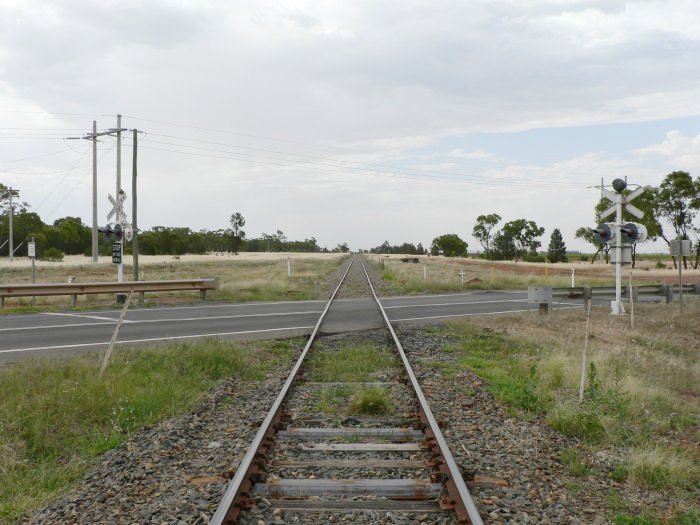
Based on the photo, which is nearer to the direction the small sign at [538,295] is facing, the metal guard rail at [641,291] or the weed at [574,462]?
the weed

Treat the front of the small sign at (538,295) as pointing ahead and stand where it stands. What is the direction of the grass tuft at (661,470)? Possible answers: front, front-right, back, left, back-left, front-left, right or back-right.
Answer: front

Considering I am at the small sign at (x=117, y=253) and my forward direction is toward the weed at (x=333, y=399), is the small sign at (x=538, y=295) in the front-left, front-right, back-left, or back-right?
front-left

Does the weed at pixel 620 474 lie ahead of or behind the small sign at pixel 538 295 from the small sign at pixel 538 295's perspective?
ahead

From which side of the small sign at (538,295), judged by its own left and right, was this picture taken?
front

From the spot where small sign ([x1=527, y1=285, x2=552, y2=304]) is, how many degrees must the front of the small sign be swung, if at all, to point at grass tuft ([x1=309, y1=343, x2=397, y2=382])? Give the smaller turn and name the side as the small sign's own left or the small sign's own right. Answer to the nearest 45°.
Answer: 0° — it already faces it

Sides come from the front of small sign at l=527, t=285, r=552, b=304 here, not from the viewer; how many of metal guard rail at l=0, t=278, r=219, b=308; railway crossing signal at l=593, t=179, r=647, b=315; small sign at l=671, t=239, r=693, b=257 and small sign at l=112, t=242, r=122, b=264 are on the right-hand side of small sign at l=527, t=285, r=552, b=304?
2

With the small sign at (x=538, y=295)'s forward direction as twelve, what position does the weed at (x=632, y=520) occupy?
The weed is roughly at 12 o'clock from the small sign.

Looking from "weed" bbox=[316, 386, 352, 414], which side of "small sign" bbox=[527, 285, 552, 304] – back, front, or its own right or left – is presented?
front

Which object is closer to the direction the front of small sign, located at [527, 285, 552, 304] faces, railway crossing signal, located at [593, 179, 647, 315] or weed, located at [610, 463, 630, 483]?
the weed

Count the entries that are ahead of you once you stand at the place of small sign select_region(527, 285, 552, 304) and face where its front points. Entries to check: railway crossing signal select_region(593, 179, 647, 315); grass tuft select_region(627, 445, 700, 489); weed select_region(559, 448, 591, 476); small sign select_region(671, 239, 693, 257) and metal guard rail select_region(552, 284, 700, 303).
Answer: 2

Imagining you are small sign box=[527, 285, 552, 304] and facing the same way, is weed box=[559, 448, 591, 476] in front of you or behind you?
in front

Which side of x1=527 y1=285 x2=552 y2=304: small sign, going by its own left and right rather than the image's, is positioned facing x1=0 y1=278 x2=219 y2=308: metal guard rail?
right
